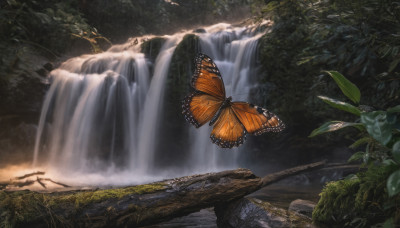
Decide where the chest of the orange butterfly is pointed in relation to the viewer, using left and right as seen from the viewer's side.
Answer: facing away from the viewer and to the right of the viewer

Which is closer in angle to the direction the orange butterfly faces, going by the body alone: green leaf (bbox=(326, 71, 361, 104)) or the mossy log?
the green leaf

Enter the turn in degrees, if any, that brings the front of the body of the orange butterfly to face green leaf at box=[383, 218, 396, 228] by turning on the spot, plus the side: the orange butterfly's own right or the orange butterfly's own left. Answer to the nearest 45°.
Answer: approximately 90° to the orange butterfly's own right

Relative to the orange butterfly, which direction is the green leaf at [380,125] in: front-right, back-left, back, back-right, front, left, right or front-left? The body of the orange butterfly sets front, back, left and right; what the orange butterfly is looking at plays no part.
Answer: right
